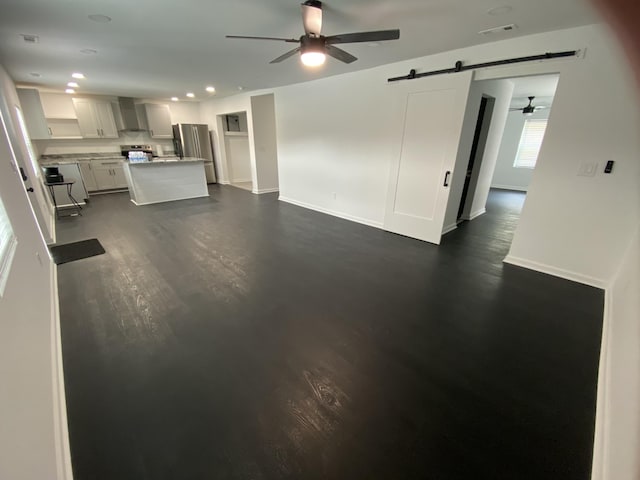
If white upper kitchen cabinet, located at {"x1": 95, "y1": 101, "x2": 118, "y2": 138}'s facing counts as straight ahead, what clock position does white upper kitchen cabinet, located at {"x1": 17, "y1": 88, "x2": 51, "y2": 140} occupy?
white upper kitchen cabinet, located at {"x1": 17, "y1": 88, "x2": 51, "y2": 140} is roughly at 2 o'clock from white upper kitchen cabinet, located at {"x1": 95, "y1": 101, "x2": 118, "y2": 138}.

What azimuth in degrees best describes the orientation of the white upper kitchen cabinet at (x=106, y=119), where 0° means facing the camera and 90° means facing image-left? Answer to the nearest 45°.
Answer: approximately 0°

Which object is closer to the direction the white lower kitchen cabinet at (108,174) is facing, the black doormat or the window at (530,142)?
the black doormat

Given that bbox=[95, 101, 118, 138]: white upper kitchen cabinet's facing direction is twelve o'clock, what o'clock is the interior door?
The interior door is roughly at 11 o'clock from the white upper kitchen cabinet.

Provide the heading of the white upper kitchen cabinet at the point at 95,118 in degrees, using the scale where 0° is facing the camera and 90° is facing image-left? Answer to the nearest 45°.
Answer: approximately 0°

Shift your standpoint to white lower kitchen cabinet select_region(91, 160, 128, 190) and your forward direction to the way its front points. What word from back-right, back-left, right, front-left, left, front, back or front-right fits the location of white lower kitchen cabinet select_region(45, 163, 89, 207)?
front-right

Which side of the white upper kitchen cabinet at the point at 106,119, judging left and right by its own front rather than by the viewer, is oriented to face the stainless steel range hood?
left
